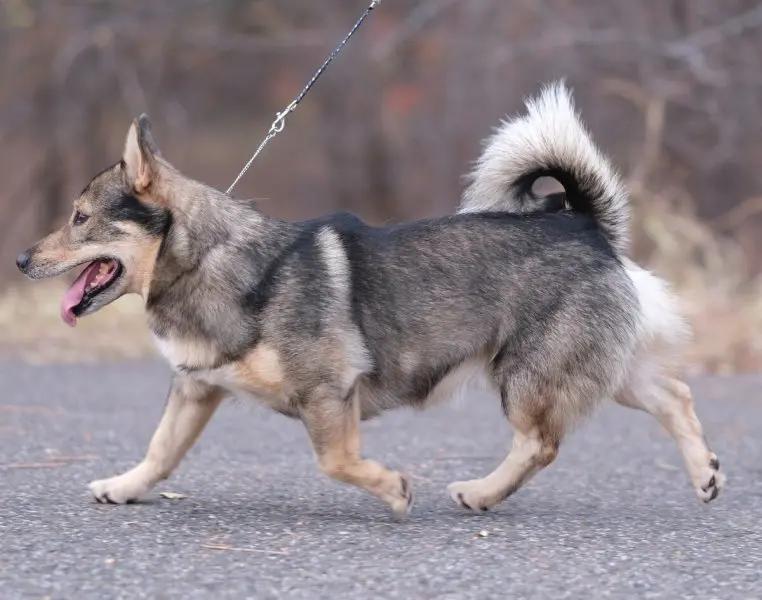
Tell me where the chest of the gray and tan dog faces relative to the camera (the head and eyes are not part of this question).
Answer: to the viewer's left
